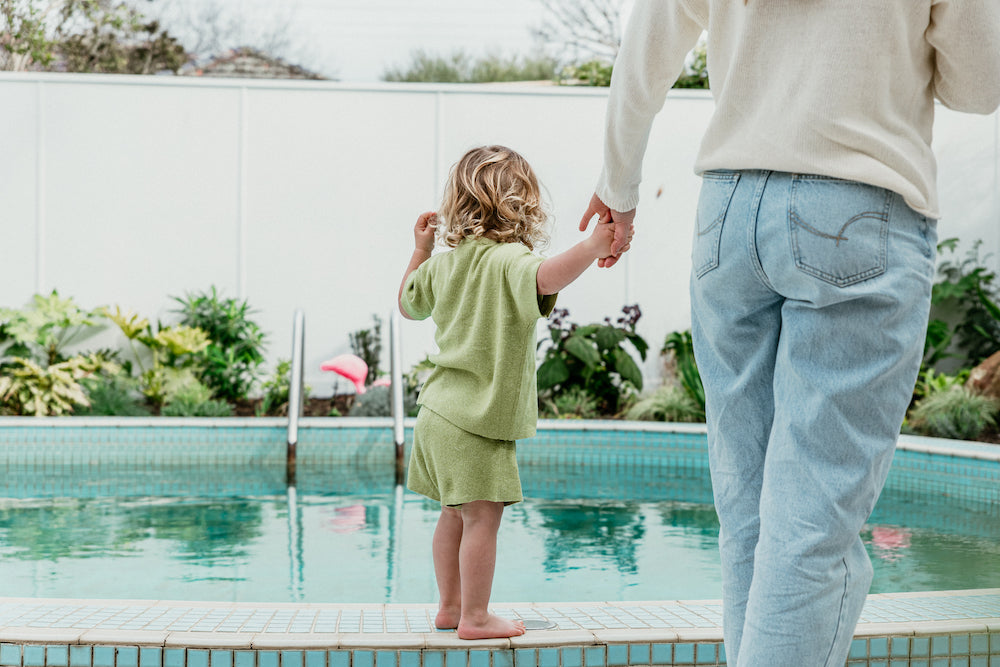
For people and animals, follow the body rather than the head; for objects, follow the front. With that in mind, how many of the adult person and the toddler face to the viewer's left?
0

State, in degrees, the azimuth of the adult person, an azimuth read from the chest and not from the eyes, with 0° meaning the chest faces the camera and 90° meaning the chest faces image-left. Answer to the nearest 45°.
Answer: approximately 225°

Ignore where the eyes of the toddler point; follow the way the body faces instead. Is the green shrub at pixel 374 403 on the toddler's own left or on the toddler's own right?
on the toddler's own left

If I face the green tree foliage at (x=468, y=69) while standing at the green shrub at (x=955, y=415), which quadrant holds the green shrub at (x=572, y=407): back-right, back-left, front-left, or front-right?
front-left

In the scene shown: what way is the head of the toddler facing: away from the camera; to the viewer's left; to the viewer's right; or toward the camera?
away from the camera

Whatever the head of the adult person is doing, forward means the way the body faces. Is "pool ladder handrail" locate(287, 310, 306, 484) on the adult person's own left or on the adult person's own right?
on the adult person's own left

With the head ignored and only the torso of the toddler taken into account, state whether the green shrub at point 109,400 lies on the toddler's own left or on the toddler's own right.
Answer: on the toddler's own left

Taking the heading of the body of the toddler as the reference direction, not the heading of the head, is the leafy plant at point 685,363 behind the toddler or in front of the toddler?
in front

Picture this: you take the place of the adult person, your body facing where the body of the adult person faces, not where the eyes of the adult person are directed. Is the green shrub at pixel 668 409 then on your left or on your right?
on your left

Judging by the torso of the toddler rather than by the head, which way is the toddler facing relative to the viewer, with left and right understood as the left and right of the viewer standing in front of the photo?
facing away from the viewer and to the right of the viewer

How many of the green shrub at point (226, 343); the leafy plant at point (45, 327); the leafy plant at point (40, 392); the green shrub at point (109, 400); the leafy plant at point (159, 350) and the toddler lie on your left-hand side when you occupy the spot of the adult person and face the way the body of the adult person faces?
6

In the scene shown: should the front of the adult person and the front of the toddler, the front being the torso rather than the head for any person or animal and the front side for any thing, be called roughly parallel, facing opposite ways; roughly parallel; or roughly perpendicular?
roughly parallel
